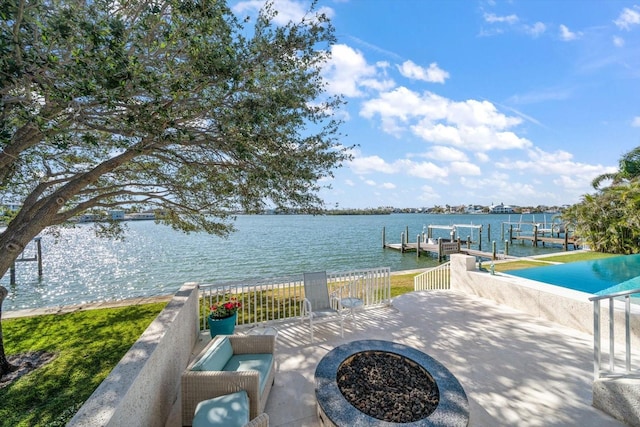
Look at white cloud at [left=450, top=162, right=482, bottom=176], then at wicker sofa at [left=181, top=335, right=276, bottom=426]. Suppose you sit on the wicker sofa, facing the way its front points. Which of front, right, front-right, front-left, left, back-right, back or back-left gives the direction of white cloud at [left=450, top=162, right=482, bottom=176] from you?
front-left

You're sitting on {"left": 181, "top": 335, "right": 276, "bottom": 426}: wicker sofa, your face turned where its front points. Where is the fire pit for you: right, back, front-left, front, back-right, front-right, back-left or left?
front

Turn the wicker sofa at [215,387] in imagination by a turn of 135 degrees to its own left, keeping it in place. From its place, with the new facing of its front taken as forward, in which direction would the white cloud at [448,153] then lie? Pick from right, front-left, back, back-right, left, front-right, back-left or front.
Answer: right

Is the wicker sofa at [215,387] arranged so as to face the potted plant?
no

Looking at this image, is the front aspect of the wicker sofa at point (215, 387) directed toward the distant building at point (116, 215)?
no

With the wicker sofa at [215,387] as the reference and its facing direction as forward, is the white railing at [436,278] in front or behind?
in front

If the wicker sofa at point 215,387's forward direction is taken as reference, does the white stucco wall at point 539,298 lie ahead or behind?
ahead

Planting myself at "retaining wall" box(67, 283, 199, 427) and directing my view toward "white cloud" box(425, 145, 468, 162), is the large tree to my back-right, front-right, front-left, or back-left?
front-left

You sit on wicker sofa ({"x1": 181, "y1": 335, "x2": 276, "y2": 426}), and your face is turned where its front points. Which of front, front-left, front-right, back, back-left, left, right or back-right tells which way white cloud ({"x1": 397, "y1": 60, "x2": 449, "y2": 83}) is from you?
front-left

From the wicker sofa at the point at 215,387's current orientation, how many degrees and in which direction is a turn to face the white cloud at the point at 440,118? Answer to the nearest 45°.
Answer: approximately 45° to its left

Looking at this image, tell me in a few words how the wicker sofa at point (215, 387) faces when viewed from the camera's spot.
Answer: facing to the right of the viewer
